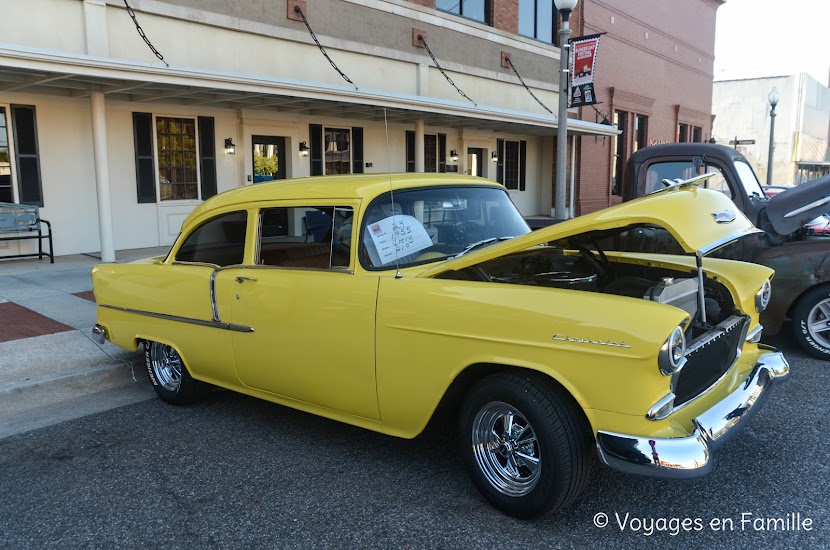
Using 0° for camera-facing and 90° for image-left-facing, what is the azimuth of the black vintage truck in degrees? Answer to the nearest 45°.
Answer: approximately 315°

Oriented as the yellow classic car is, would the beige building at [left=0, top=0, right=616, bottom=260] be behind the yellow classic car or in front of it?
behind

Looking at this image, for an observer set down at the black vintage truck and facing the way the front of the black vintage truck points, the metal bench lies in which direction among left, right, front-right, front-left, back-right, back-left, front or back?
back-right

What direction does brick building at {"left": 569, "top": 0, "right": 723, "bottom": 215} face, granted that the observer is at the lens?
facing the viewer and to the right of the viewer

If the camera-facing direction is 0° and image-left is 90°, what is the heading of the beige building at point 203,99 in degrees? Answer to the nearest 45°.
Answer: approximately 315°

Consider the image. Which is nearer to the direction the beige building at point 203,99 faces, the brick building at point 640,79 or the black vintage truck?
the black vintage truck

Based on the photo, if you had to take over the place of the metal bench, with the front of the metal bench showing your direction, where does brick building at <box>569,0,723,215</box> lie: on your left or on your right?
on your left

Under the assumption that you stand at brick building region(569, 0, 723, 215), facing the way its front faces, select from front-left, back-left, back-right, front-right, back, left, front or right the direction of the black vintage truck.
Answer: front-right

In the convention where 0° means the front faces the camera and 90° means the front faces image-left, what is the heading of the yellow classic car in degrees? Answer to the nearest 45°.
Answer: approximately 315°

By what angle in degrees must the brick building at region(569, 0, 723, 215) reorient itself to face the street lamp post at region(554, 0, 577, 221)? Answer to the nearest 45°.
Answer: approximately 45° to its right

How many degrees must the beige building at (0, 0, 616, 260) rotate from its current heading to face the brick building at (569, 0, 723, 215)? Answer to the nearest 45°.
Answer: approximately 90° to its left
